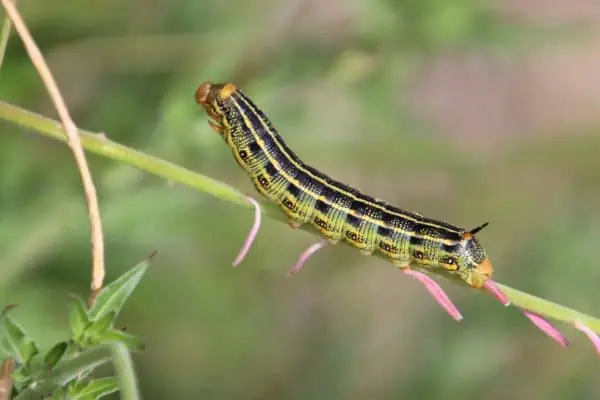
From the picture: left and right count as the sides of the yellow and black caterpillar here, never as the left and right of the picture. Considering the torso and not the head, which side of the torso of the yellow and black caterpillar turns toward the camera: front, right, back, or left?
left
